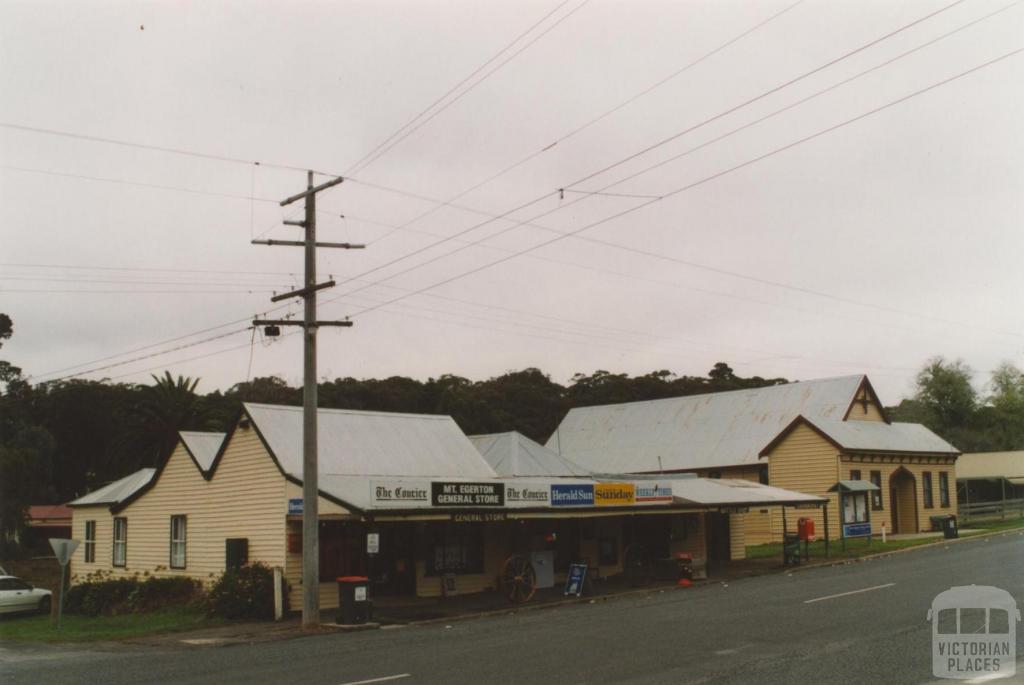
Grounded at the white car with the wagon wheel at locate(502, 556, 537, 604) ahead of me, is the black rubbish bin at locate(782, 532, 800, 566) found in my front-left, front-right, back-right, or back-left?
front-left

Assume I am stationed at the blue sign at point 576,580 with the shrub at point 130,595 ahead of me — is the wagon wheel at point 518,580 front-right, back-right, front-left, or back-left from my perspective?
front-left

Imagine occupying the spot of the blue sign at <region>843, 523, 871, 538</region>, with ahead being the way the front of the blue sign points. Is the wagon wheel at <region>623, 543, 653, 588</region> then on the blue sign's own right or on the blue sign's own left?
on the blue sign's own right

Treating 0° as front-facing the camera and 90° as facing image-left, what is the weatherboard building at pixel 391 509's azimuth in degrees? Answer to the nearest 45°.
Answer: approximately 315°

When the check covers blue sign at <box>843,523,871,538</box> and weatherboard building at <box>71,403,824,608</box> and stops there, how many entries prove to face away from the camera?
0

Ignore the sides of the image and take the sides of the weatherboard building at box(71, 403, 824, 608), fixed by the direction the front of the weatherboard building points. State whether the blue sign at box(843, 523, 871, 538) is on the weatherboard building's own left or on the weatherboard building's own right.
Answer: on the weatherboard building's own left

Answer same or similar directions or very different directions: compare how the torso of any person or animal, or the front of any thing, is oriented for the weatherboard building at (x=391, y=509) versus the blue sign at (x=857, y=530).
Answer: same or similar directions

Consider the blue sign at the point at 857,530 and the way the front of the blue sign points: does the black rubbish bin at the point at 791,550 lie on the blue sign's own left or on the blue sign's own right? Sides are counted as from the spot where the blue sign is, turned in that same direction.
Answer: on the blue sign's own right
